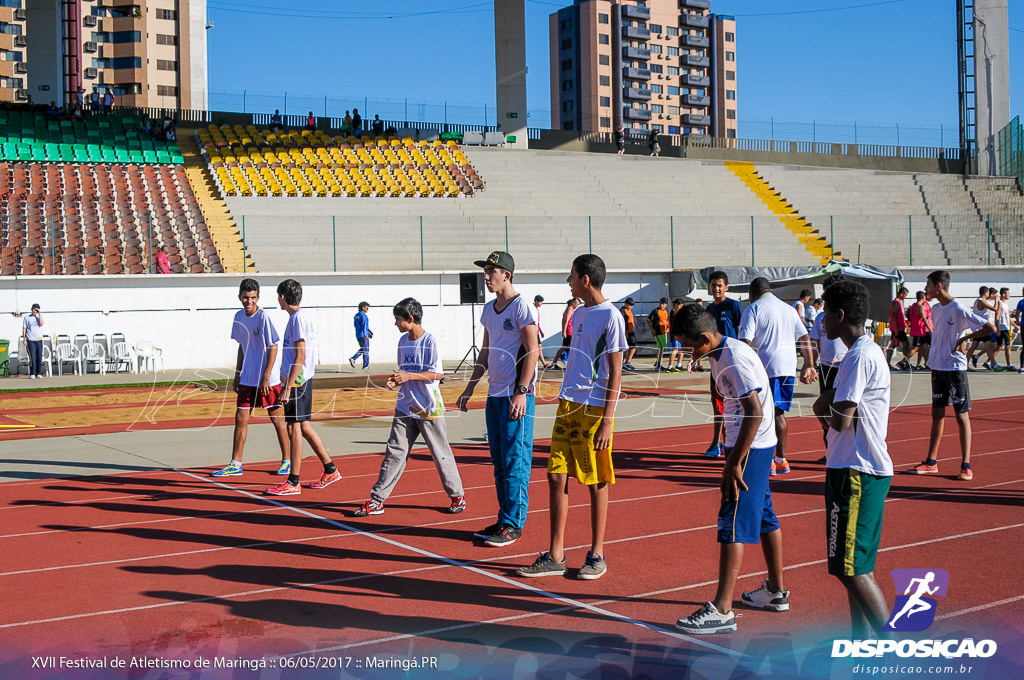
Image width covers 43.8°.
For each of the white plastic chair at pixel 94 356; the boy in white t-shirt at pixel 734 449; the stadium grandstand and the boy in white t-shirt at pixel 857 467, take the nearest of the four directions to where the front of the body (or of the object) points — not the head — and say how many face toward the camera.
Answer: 2

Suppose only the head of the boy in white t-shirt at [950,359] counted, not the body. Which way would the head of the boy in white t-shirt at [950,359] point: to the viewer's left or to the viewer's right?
to the viewer's left

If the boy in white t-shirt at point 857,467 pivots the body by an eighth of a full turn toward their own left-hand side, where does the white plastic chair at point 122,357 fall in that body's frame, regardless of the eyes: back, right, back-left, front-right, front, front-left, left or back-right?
right

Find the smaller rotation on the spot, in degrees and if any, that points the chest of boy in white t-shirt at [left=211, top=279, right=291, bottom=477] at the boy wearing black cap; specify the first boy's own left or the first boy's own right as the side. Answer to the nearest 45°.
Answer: approximately 90° to the first boy's own left

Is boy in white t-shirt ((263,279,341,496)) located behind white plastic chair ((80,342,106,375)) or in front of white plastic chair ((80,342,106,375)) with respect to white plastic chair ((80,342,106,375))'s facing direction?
in front

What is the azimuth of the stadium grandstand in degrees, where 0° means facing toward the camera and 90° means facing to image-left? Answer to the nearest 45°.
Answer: approximately 0°

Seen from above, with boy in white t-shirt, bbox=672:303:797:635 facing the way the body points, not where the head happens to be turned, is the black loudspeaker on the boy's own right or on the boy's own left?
on the boy's own right

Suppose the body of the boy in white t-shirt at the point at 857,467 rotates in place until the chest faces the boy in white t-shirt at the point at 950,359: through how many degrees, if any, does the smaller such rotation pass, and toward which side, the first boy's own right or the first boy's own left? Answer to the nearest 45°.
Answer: approximately 90° to the first boy's own right

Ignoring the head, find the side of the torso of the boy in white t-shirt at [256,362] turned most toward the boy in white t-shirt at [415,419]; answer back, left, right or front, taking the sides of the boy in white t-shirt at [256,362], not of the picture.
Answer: left

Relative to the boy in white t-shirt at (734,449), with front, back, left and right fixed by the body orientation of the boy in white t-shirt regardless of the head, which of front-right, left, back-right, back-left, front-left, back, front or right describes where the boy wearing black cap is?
front-right

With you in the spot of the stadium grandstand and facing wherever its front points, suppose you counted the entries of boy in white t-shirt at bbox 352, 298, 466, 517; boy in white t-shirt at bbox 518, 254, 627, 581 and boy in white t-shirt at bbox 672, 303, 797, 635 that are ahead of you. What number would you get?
3

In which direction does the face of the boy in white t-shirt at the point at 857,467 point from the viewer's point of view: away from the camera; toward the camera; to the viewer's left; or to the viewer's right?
to the viewer's left

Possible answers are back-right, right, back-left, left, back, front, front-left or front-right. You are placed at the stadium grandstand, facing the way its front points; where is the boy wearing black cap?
front

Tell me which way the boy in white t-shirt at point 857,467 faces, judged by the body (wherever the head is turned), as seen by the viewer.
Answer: to the viewer's left

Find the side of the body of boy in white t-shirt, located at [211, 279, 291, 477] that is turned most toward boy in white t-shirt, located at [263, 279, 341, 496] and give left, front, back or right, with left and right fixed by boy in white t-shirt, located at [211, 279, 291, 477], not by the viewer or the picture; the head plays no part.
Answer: left

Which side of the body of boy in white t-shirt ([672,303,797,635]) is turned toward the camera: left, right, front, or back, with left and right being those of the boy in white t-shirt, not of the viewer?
left

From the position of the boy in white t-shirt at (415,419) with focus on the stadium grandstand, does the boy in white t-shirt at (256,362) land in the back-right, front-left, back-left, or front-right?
front-left

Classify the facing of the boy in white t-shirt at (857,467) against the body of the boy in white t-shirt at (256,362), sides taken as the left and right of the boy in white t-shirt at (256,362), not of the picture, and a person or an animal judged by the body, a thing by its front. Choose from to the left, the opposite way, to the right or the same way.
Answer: to the right
